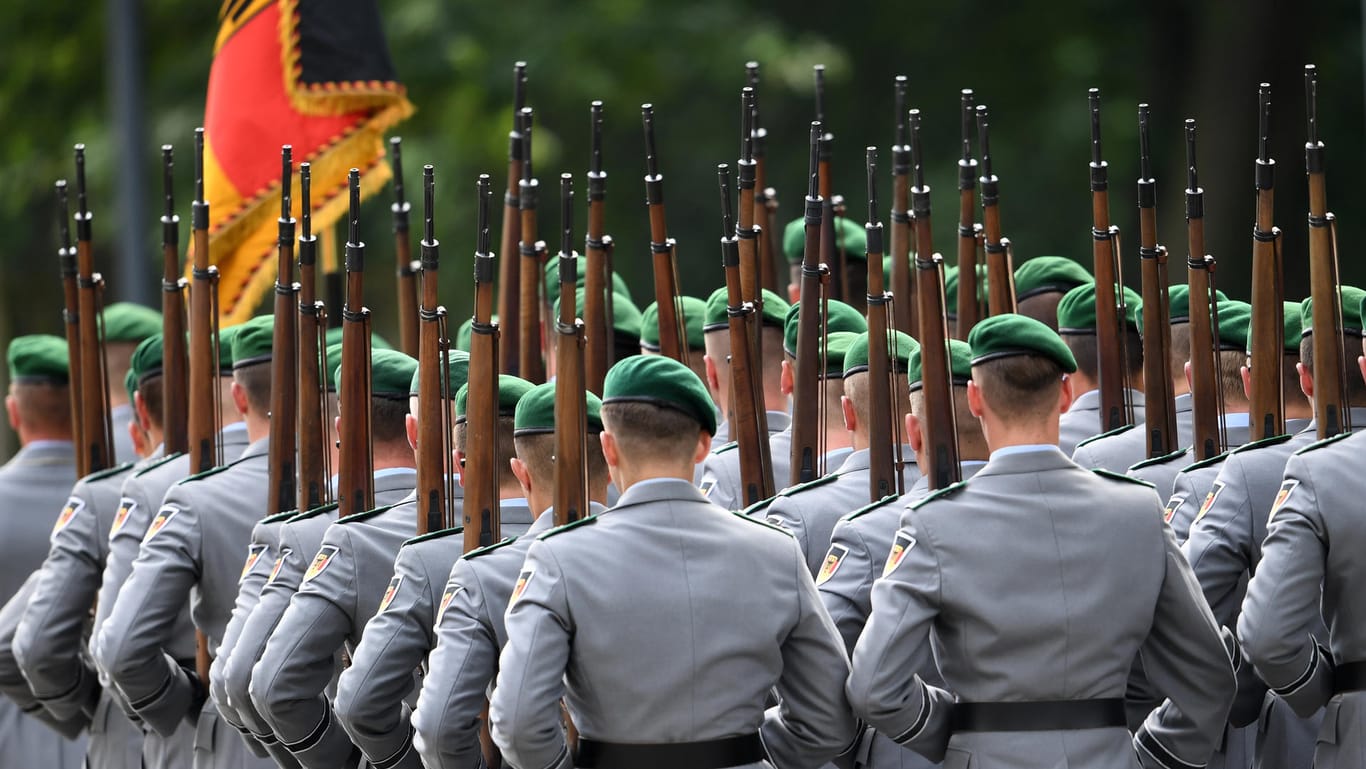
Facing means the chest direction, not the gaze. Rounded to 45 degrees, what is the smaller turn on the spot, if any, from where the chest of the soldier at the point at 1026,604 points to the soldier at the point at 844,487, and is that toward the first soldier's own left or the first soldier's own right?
approximately 45° to the first soldier's own left

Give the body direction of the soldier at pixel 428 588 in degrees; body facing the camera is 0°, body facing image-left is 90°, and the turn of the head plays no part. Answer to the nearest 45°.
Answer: approximately 180°

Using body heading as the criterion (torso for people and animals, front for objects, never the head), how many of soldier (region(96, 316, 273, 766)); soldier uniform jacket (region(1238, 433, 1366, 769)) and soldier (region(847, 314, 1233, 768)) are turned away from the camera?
3

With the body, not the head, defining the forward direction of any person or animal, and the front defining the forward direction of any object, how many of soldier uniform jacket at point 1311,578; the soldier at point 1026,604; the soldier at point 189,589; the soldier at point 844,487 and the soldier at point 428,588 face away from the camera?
5

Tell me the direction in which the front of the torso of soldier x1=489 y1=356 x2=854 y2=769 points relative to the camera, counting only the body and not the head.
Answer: away from the camera

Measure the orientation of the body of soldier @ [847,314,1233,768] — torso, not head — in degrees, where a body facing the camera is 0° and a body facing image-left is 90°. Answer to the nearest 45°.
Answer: approximately 180°

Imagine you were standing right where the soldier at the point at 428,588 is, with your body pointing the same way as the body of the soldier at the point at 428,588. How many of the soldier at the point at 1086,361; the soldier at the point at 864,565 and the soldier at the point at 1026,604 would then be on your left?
0

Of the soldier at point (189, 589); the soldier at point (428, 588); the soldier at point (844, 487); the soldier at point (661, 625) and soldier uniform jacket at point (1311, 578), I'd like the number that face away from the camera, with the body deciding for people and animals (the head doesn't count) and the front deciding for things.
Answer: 5

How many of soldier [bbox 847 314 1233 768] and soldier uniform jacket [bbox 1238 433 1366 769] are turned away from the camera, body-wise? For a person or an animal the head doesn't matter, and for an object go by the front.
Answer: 2

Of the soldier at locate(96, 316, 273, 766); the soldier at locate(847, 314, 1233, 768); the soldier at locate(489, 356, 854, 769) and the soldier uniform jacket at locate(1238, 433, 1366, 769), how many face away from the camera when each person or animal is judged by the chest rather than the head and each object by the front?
4

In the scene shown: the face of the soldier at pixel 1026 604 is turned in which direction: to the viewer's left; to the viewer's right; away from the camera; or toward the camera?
away from the camera

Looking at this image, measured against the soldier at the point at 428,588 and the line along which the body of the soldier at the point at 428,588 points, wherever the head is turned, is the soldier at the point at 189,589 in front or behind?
in front

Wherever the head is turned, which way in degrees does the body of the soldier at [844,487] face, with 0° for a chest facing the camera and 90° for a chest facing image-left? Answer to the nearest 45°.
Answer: approximately 180°

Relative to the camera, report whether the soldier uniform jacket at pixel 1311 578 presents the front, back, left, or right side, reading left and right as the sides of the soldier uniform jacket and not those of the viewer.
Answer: back

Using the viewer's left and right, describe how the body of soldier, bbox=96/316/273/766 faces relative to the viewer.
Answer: facing away from the viewer

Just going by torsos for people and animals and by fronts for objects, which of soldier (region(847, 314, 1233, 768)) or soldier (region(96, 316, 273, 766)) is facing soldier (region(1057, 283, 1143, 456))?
soldier (region(847, 314, 1233, 768))

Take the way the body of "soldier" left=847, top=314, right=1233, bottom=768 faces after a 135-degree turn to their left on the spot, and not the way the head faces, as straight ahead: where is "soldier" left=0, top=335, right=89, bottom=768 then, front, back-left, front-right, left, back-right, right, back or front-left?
right

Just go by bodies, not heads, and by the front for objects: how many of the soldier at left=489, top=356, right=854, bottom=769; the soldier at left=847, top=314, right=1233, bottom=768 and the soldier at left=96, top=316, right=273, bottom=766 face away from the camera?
3

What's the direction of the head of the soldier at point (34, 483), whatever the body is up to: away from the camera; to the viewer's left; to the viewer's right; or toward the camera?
away from the camera

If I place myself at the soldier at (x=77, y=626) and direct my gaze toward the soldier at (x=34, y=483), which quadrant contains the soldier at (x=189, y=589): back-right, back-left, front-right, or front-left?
back-right

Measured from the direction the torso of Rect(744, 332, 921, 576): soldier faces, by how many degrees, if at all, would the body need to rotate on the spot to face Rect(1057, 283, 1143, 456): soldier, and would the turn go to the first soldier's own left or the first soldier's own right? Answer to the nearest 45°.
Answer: approximately 45° to the first soldier's own right

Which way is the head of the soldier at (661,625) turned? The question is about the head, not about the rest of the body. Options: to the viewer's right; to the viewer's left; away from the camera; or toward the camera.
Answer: away from the camera
